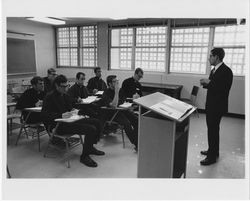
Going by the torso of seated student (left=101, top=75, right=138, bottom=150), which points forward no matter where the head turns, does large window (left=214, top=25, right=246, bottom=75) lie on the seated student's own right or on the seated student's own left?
on the seated student's own left

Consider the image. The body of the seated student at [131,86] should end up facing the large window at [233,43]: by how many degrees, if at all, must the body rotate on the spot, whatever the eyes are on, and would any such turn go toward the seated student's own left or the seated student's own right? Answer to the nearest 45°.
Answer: approximately 90° to the seated student's own left

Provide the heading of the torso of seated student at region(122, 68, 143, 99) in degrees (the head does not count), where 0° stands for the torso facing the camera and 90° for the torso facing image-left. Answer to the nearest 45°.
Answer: approximately 315°

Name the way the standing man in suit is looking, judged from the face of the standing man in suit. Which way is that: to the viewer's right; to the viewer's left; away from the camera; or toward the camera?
to the viewer's left

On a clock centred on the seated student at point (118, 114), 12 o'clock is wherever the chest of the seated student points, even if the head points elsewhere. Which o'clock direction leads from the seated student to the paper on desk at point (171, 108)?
The paper on desk is roughly at 1 o'clock from the seated student.

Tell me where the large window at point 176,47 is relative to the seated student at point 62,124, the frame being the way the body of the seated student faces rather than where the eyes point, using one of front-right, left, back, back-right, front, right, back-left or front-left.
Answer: front-left

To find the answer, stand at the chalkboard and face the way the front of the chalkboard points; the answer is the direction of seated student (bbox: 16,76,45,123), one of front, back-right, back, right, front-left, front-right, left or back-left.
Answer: front-right

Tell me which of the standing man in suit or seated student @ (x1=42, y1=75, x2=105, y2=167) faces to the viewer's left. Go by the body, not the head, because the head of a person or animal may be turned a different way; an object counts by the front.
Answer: the standing man in suit

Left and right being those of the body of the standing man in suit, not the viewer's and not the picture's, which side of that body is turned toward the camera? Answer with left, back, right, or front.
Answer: left

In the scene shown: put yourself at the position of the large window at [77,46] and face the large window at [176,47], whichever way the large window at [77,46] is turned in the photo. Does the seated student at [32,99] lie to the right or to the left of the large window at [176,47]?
right

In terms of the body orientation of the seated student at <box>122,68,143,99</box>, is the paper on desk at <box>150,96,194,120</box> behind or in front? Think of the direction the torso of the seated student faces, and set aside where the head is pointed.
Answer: in front

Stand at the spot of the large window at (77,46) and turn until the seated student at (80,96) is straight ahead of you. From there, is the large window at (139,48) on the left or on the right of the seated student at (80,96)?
left
